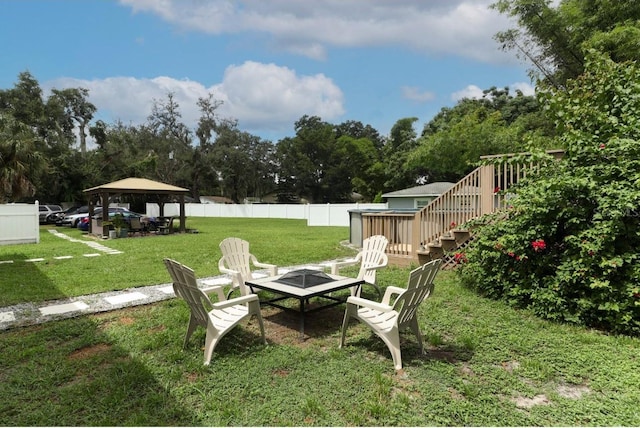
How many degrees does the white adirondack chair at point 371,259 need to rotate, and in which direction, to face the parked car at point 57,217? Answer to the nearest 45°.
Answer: approximately 90° to its right

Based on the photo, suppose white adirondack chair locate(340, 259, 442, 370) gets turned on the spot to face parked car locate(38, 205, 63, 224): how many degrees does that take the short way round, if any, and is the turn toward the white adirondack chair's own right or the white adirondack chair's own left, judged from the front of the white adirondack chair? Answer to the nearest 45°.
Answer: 0° — it already faces it

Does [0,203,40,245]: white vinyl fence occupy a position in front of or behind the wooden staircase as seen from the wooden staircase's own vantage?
in front

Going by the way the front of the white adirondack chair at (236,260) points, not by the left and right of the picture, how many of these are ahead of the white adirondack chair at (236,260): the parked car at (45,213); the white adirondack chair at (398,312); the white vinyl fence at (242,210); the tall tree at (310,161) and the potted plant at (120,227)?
1

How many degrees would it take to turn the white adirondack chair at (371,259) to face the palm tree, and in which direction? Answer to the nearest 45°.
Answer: approximately 90° to its right

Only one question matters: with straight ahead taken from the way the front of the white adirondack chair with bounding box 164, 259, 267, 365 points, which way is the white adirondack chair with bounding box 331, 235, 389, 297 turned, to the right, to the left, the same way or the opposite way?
the opposite way

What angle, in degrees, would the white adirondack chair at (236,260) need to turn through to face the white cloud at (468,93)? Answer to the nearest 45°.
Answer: approximately 90° to its left

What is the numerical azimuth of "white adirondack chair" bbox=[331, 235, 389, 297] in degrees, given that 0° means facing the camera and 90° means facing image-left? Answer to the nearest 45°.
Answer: approximately 45°

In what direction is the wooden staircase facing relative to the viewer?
to the viewer's left

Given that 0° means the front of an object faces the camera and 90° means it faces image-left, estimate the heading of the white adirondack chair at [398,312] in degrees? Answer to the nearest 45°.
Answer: approximately 135°

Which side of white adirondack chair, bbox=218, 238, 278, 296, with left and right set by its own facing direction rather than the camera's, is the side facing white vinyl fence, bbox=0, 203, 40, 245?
back

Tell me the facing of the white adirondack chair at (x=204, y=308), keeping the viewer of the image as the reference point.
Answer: facing away from the viewer and to the right of the viewer

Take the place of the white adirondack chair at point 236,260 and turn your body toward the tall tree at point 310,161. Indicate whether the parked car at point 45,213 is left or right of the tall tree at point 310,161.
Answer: left

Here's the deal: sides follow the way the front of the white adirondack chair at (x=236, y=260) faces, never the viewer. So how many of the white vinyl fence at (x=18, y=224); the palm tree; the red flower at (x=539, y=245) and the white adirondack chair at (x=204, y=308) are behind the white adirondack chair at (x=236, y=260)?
2

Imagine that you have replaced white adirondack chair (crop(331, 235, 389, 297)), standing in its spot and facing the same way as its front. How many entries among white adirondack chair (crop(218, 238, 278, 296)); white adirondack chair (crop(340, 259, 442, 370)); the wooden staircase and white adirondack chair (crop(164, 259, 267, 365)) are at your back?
1

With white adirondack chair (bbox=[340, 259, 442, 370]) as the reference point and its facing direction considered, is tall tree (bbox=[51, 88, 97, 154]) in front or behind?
in front

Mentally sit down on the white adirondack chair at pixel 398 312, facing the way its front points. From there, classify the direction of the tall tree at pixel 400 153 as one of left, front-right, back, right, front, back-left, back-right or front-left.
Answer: front-right

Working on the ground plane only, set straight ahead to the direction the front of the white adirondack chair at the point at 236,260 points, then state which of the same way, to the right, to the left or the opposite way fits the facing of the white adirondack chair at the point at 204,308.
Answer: to the left
